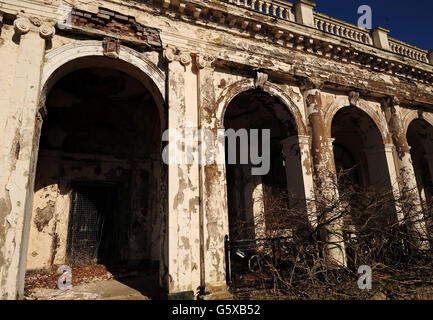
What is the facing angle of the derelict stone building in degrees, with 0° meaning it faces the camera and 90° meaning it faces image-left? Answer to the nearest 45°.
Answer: approximately 315°
